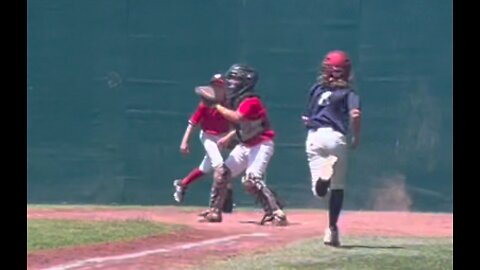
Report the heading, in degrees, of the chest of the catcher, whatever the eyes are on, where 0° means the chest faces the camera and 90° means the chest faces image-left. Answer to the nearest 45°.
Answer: approximately 45°

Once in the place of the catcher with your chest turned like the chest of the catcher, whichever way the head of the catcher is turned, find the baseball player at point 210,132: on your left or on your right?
on your right

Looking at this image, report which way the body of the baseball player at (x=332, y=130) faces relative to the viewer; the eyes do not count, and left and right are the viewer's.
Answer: facing away from the viewer

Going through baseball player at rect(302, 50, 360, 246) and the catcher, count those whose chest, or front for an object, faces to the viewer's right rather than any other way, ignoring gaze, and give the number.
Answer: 0

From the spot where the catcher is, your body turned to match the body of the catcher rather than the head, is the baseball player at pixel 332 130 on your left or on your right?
on your left

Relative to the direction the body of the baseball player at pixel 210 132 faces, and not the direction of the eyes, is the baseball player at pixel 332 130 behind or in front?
in front
